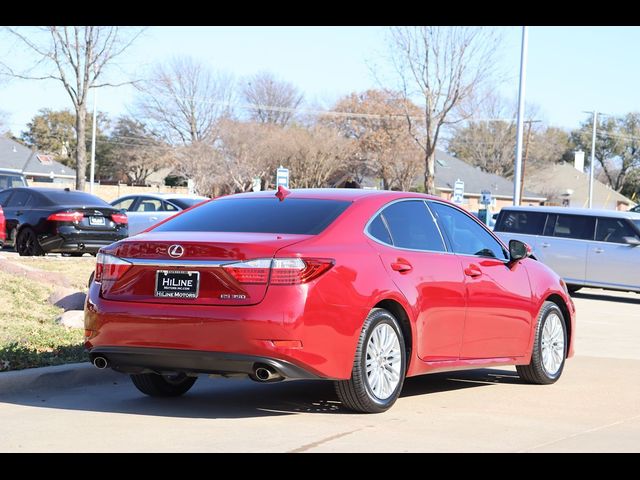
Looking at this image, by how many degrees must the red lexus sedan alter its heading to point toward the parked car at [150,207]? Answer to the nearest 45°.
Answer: approximately 45° to its left

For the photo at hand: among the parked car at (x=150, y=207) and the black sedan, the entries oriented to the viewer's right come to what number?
0

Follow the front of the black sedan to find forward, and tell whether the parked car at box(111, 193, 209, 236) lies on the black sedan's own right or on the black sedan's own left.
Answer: on the black sedan's own right

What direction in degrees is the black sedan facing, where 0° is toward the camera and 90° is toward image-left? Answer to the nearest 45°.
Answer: approximately 135°

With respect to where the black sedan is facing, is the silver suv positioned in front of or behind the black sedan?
behind

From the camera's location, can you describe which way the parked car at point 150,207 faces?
facing away from the viewer and to the left of the viewer

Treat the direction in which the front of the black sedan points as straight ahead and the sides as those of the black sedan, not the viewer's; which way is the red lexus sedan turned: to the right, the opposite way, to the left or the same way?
to the right

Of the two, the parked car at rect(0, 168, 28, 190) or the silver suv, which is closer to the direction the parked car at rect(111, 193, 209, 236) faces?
the parked car

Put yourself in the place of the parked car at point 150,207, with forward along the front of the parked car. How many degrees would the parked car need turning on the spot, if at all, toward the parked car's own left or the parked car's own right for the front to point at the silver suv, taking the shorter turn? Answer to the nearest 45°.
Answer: approximately 180°

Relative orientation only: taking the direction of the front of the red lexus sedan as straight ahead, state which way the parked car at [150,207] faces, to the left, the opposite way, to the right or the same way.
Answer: to the left

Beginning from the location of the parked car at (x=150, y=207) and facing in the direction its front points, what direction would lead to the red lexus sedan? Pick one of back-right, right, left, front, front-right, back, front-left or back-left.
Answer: back-left

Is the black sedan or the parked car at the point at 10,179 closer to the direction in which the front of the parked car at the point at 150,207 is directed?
the parked car

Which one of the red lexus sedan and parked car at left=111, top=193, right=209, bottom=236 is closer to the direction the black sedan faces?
the parked car

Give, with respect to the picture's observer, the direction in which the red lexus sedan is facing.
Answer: facing away from the viewer and to the right of the viewer

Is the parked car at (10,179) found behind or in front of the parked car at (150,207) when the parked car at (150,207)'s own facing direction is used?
in front
